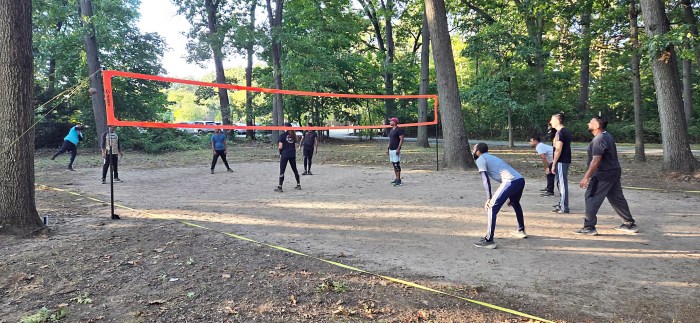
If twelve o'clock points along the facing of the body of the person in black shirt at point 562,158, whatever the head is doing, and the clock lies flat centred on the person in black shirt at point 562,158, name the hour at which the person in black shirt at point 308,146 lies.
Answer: the person in black shirt at point 308,146 is roughly at 1 o'clock from the person in black shirt at point 562,158.

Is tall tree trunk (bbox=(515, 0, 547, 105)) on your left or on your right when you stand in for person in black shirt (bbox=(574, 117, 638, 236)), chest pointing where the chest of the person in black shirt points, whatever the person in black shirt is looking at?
on your right

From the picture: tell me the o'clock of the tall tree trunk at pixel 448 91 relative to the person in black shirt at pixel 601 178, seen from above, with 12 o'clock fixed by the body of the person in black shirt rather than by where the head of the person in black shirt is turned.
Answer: The tall tree trunk is roughly at 2 o'clock from the person in black shirt.

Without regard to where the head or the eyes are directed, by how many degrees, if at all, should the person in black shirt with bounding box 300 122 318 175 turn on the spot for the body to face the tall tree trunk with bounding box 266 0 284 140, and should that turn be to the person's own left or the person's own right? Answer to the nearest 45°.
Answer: approximately 180°

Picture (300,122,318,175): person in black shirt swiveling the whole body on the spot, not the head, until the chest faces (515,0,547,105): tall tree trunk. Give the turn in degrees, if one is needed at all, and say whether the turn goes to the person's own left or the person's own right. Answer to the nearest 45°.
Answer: approximately 135° to the person's own left

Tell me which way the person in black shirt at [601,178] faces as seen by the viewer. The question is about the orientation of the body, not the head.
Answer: to the viewer's left

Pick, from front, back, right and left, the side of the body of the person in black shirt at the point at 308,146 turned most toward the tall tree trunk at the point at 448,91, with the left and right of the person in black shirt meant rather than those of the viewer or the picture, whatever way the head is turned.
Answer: left

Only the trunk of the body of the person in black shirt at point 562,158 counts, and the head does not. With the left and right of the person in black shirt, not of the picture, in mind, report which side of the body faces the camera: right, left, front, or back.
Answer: left

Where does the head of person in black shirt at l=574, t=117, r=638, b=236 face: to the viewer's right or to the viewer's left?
to the viewer's left

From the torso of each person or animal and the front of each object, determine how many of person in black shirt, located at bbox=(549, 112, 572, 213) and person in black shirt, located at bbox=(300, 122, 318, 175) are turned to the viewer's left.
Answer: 1
